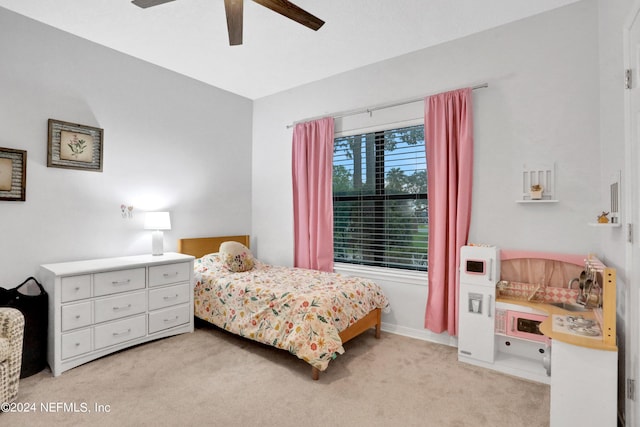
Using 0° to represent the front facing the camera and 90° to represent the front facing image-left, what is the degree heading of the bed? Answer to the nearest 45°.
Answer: approximately 315°

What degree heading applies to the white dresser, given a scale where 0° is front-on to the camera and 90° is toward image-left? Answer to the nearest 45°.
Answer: approximately 315°

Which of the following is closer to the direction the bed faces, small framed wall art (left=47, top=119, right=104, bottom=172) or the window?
the window

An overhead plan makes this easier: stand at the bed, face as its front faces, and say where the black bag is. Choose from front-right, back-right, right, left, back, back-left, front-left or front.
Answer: back-right

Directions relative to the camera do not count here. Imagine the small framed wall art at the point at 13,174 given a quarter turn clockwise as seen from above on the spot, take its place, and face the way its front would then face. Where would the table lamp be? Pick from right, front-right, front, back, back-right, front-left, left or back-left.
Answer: back

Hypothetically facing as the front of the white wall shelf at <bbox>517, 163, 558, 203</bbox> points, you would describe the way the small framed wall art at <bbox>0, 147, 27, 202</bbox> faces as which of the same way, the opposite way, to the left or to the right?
to the left

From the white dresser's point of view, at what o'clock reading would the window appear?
The window is roughly at 11 o'clock from the white dresser.

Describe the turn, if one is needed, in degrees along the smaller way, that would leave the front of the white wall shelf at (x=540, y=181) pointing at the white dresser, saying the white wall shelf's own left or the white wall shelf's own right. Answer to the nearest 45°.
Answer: approximately 45° to the white wall shelf's own right

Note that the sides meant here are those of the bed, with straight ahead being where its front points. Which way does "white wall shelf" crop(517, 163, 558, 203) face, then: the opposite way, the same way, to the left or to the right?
to the right

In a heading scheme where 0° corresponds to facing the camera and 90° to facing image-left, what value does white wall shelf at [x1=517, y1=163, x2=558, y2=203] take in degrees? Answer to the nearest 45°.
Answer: approximately 0°
